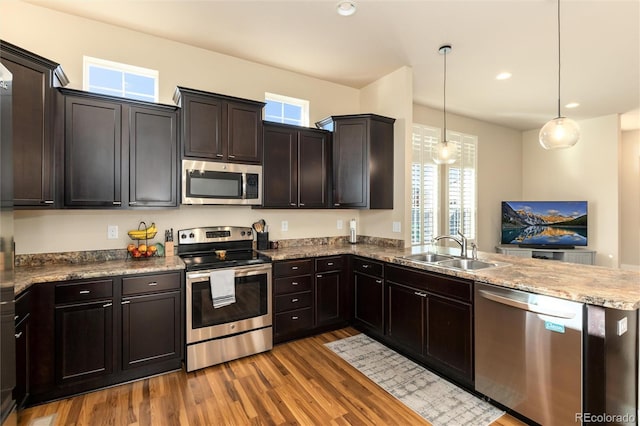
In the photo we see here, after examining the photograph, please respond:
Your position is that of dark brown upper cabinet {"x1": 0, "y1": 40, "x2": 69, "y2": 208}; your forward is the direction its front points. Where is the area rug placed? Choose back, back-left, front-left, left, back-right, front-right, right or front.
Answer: front

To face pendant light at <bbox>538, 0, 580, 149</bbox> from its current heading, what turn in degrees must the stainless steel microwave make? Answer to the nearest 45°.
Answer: approximately 45° to its left

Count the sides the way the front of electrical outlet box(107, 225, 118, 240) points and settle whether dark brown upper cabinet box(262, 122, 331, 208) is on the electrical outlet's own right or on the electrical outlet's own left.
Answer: on the electrical outlet's own left

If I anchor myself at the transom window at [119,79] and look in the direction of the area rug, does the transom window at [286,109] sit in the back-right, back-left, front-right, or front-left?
front-left

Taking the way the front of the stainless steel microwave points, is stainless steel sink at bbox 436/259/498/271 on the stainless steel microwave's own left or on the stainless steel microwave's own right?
on the stainless steel microwave's own left

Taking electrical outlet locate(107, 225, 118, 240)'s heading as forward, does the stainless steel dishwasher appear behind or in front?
in front

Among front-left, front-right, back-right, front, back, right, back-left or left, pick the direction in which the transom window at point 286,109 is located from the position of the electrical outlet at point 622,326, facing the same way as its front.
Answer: back-right

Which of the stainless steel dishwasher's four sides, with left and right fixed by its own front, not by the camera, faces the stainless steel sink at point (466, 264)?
right

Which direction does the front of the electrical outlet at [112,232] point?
toward the camera

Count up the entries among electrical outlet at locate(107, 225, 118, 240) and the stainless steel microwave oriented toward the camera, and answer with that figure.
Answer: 2

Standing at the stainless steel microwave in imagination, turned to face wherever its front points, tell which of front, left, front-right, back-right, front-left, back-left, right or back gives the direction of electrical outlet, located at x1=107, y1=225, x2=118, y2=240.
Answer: right

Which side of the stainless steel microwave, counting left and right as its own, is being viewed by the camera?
front

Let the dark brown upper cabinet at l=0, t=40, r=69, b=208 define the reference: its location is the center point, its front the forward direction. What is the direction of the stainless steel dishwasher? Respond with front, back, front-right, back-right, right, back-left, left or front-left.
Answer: front

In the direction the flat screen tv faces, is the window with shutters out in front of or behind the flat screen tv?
in front
